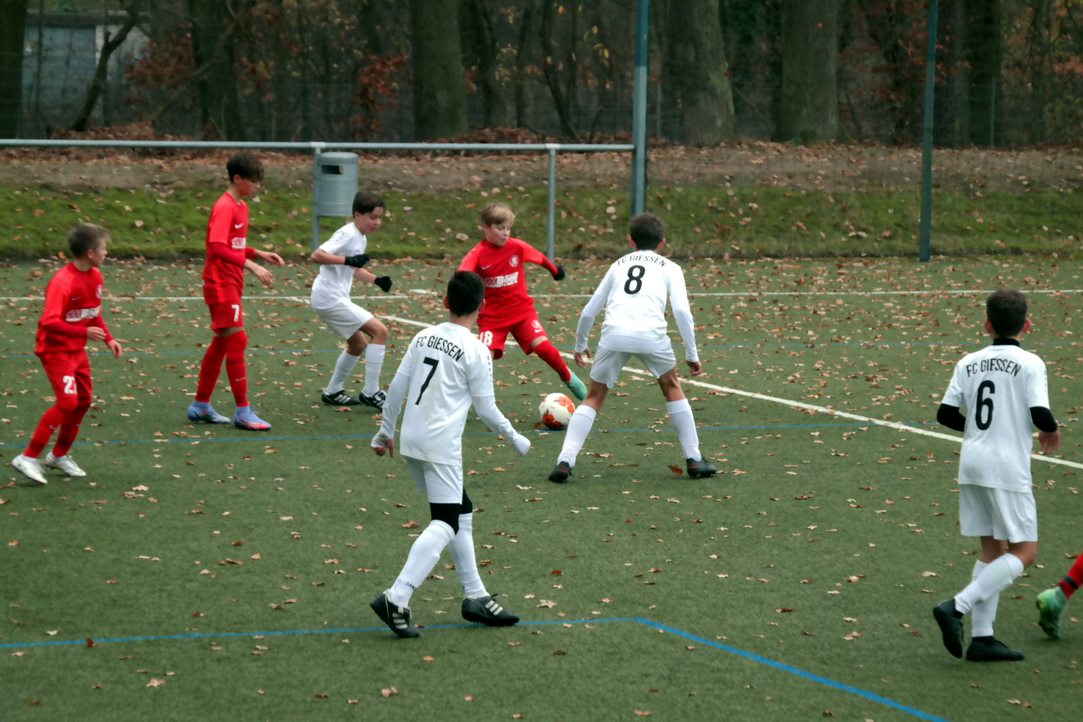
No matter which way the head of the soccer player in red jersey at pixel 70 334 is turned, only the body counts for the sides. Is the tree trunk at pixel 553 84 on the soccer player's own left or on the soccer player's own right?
on the soccer player's own left

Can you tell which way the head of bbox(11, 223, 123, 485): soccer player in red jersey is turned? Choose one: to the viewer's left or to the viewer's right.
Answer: to the viewer's right

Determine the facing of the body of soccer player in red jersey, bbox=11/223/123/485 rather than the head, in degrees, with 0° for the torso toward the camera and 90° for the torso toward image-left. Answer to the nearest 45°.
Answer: approximately 315°

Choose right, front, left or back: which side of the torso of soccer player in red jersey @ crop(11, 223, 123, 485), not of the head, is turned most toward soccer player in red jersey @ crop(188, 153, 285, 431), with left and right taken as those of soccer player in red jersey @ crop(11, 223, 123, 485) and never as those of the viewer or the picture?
left

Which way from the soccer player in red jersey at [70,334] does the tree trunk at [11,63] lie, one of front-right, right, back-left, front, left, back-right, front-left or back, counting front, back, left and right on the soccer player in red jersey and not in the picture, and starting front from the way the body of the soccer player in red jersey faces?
back-left

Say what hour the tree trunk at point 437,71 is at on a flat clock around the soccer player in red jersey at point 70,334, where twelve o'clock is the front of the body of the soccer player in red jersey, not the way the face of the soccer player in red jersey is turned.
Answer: The tree trunk is roughly at 8 o'clock from the soccer player in red jersey.

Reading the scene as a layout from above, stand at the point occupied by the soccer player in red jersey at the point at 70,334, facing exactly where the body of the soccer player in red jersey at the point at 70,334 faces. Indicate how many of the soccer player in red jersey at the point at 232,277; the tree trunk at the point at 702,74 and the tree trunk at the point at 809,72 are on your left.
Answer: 3
